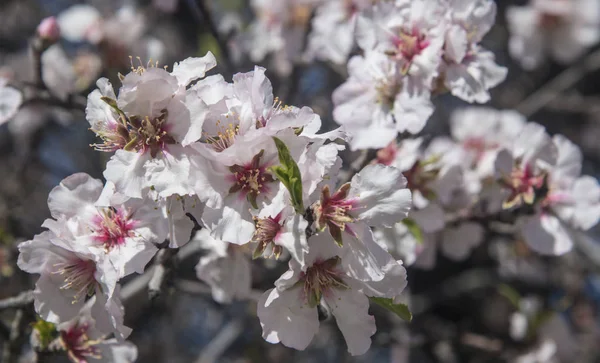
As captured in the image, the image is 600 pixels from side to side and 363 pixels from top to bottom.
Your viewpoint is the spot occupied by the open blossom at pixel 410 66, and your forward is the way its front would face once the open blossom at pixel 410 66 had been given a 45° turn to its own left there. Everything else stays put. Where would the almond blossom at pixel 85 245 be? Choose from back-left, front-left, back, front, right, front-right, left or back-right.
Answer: right

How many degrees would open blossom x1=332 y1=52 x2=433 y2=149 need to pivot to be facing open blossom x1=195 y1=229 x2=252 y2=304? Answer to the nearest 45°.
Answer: approximately 90° to its right

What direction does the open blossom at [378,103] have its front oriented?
toward the camera

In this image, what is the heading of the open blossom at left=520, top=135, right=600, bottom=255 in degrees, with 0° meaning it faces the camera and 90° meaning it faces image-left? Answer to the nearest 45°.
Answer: approximately 45°

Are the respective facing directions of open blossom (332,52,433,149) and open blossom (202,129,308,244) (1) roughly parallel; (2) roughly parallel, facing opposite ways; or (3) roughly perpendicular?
roughly parallel

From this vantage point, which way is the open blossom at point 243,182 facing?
toward the camera

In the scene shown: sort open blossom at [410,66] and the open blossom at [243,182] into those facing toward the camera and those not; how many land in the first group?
2

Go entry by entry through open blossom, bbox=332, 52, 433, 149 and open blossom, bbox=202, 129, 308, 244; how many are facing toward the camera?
2

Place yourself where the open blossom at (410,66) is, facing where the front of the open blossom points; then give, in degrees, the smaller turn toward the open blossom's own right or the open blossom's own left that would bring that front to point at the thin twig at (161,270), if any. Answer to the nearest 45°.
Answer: approximately 45° to the open blossom's own right

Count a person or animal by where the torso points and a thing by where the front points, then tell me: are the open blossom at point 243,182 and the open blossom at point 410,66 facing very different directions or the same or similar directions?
same or similar directions

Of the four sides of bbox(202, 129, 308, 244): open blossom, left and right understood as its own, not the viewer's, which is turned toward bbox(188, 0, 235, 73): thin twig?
back
